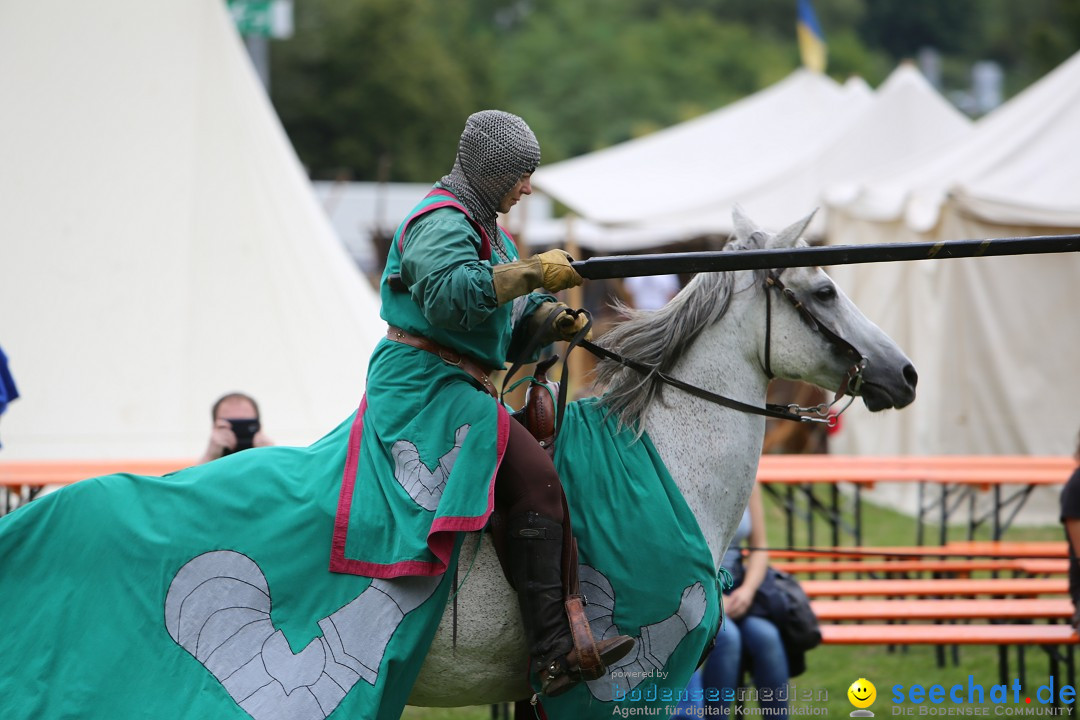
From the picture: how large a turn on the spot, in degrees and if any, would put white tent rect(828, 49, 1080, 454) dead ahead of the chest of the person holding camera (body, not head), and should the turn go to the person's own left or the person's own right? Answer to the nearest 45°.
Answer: approximately 135° to the person's own left

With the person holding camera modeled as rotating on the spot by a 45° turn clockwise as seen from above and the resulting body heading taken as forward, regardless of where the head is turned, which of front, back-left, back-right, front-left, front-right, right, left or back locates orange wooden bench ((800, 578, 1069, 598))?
back-left

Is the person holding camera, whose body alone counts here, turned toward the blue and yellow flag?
no

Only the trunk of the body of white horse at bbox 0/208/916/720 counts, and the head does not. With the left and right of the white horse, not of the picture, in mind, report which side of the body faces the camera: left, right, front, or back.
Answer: right

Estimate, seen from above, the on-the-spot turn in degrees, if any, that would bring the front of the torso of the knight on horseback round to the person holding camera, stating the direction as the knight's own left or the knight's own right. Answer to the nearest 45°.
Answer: approximately 135° to the knight's own left

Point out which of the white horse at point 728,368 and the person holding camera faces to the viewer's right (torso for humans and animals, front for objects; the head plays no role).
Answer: the white horse

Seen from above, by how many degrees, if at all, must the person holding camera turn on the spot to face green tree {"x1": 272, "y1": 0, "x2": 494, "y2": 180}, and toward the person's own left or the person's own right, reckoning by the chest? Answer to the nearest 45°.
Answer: approximately 180°

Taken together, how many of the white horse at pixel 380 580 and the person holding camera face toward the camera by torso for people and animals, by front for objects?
1

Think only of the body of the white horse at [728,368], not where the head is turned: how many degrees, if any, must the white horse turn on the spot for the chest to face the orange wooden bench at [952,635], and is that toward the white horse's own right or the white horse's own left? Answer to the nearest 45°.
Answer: approximately 45° to the white horse's own left

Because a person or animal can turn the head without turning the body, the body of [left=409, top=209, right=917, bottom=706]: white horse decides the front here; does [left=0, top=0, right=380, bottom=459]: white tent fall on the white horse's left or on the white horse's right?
on the white horse's left

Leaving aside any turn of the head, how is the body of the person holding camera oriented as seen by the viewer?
toward the camera

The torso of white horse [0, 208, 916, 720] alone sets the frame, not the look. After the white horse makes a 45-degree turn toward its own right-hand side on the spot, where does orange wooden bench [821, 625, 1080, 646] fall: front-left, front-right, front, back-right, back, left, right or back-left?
left

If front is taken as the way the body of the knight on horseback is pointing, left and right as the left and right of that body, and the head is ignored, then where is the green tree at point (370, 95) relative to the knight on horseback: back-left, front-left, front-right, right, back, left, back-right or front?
left

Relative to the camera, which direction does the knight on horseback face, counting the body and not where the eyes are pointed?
to the viewer's right

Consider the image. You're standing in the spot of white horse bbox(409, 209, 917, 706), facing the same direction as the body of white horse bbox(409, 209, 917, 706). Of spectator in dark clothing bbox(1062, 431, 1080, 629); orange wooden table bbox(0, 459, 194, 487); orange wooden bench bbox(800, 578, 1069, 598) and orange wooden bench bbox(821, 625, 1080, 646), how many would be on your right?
0

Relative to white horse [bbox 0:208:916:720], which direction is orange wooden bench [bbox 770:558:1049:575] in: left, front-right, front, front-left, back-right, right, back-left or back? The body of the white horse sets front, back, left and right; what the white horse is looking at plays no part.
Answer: front-left

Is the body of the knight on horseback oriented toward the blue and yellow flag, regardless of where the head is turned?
no

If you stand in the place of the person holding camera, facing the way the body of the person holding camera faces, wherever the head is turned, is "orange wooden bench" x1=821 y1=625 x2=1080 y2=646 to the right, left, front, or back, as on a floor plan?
left

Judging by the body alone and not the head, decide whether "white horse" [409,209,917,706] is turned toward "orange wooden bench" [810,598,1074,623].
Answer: no
